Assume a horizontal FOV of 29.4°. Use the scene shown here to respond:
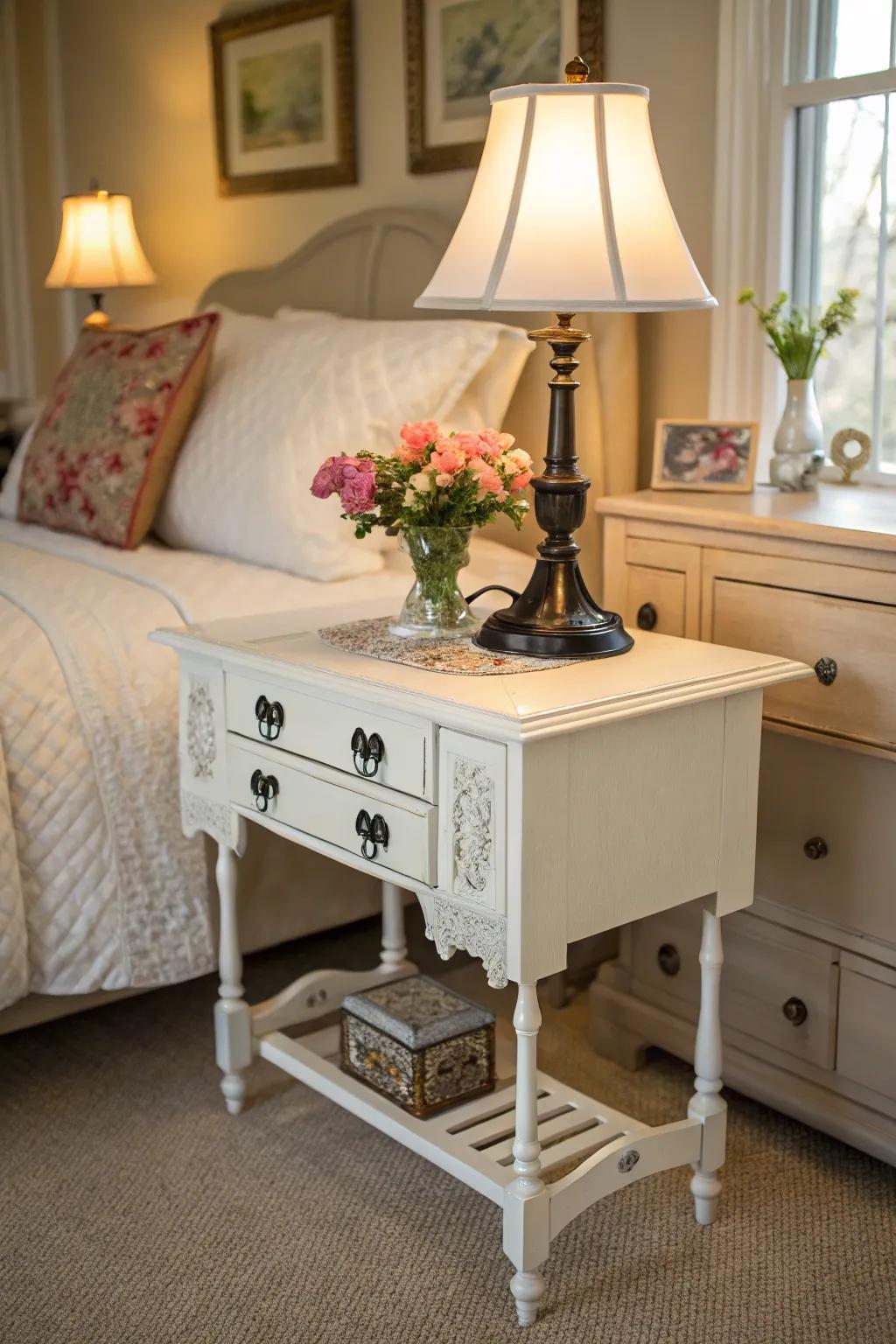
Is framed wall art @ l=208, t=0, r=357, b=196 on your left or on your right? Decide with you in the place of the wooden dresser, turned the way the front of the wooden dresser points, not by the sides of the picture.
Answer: on your right

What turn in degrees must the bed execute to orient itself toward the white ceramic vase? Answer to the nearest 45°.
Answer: approximately 135° to its left

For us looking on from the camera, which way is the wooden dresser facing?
facing the viewer and to the left of the viewer

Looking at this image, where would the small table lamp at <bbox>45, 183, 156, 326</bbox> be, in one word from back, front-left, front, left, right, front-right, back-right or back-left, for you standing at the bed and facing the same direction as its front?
back-right

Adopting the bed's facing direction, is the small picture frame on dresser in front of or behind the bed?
behind

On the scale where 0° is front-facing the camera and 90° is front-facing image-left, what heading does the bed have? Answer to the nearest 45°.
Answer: approximately 45°

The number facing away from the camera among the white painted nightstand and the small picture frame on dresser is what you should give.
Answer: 0

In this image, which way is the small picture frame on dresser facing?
toward the camera
